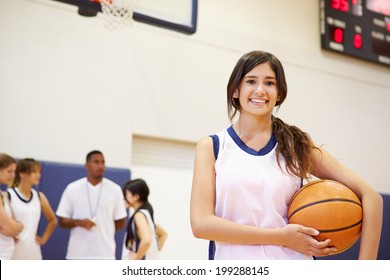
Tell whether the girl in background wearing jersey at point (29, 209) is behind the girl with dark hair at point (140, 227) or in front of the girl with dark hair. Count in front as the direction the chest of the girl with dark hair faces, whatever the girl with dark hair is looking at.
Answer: in front

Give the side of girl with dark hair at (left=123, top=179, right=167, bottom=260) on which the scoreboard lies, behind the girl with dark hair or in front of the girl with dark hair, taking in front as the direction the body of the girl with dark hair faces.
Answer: behind

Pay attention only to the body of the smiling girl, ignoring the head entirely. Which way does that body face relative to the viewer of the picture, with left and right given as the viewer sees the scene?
facing the viewer

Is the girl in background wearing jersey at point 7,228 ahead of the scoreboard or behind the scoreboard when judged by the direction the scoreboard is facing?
ahead

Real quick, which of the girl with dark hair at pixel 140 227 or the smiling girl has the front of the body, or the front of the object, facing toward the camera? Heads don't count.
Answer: the smiling girl

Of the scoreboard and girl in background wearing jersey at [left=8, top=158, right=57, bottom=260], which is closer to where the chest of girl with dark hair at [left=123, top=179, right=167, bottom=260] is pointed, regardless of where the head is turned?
the girl in background wearing jersey

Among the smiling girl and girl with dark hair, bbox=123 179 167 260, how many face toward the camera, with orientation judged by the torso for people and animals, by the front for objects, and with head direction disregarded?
1

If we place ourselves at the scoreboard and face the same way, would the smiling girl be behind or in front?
in front

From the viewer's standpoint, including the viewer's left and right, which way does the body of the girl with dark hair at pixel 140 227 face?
facing to the left of the viewer

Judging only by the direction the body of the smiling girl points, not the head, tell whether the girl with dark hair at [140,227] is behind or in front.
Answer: behind
